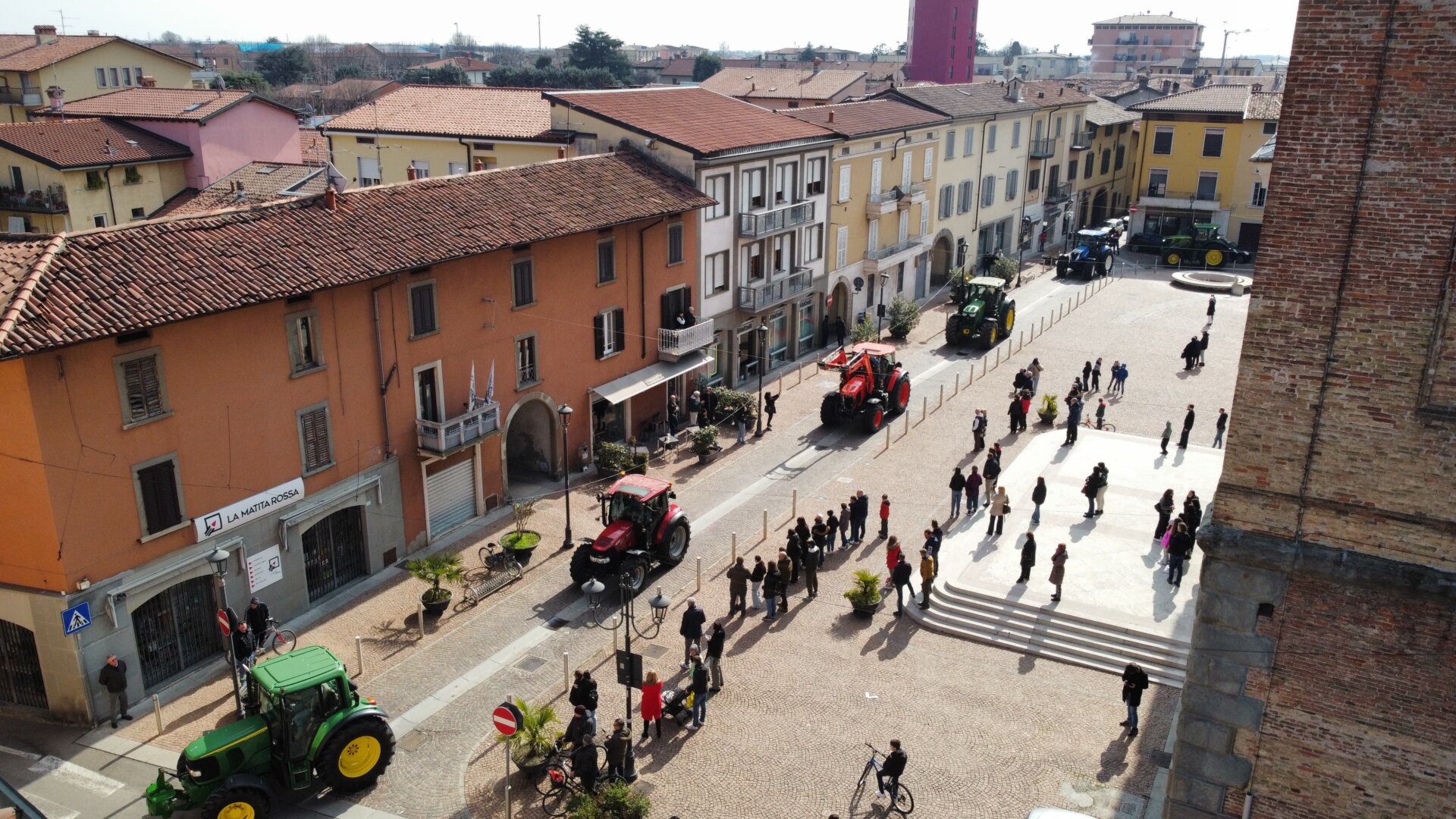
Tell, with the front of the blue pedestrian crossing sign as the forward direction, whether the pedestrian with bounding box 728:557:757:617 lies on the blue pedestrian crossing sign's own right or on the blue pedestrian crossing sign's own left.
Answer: on the blue pedestrian crossing sign's own left

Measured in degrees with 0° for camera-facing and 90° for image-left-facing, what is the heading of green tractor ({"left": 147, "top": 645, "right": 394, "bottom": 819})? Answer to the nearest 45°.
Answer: approximately 45°

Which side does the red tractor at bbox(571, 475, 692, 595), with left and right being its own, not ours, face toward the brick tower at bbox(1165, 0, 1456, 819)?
left

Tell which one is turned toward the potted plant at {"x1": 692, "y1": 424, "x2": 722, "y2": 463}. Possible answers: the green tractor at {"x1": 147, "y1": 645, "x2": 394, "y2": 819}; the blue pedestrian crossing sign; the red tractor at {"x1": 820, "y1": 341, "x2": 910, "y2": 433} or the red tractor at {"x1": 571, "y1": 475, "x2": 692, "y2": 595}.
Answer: the red tractor at {"x1": 820, "y1": 341, "x2": 910, "y2": 433}

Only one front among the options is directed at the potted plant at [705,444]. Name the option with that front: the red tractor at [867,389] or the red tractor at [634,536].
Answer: the red tractor at [867,389]

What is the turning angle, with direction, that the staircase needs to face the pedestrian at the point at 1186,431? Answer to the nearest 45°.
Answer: approximately 135° to its right
